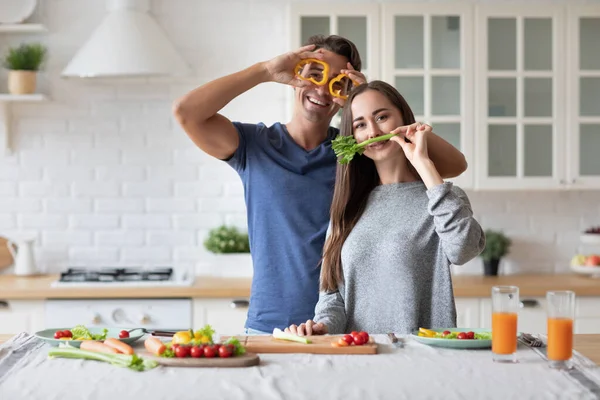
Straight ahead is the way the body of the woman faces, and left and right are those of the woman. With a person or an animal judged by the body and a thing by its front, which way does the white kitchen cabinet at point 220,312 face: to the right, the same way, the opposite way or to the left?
the same way

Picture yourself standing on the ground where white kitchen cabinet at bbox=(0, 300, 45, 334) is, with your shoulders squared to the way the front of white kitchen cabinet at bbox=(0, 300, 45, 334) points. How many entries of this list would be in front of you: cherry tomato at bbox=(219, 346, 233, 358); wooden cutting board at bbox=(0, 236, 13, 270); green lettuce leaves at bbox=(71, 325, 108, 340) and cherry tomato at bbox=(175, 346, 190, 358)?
3

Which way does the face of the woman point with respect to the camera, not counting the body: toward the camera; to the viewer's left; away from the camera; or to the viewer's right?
toward the camera

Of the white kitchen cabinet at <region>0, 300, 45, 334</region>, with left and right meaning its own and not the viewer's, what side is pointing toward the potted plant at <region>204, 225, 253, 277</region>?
left

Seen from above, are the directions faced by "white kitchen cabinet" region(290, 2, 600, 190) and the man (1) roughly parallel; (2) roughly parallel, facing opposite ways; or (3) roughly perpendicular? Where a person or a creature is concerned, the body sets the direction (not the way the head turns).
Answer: roughly parallel

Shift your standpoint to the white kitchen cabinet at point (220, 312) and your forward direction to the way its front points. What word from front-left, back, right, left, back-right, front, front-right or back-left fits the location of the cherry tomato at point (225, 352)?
front

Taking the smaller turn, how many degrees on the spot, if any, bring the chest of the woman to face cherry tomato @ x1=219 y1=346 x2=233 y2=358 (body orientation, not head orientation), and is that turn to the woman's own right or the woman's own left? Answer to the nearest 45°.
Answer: approximately 45° to the woman's own right

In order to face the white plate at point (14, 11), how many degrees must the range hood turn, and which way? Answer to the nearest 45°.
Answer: approximately 135° to its right

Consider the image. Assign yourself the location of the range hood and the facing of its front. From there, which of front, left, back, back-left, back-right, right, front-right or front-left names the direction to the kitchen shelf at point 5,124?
back-right

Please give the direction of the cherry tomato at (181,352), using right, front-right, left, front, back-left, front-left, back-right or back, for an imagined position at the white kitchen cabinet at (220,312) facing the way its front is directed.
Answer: front

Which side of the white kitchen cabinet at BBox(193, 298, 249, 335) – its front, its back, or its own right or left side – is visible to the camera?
front

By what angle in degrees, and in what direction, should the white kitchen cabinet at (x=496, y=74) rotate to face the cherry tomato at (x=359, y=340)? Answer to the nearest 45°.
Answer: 0° — it already faces it

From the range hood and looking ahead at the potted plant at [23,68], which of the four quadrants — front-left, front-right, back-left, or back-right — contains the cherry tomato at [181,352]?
back-left

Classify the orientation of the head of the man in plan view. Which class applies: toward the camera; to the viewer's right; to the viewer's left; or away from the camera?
toward the camera

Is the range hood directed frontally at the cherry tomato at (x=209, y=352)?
yes

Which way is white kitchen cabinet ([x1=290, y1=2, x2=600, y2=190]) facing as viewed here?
toward the camera

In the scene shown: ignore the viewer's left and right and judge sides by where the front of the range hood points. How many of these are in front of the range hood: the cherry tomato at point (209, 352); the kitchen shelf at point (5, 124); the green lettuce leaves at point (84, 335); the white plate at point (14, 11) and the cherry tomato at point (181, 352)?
3

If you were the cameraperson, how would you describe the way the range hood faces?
facing the viewer
